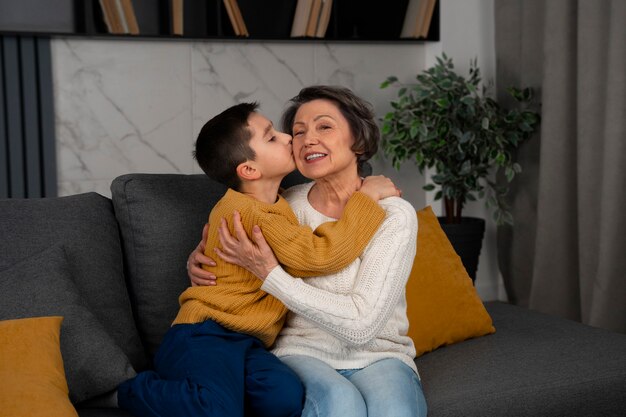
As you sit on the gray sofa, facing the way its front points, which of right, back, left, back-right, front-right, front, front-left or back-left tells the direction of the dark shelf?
back

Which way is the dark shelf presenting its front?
toward the camera

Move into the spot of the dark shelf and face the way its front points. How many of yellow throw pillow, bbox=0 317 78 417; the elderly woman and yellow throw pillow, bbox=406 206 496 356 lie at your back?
0

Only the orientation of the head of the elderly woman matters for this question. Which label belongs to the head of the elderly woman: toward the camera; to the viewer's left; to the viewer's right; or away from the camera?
toward the camera

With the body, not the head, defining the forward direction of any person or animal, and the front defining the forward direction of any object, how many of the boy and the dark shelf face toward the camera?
1

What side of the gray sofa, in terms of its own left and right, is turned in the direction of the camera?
front

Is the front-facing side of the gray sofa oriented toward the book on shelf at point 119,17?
no

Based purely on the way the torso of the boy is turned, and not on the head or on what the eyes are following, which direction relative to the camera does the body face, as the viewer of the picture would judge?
to the viewer's right

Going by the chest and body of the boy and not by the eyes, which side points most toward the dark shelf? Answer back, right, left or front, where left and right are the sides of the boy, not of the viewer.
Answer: left

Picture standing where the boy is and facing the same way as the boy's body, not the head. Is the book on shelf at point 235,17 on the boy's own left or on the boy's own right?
on the boy's own left

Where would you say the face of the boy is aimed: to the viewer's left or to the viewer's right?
to the viewer's right

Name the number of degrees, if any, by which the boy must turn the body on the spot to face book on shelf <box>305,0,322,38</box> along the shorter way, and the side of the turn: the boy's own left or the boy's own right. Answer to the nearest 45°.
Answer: approximately 90° to the boy's own left

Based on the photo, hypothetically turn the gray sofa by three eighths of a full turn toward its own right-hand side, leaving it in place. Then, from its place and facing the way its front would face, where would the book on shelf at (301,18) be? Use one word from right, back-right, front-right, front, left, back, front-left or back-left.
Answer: front-right

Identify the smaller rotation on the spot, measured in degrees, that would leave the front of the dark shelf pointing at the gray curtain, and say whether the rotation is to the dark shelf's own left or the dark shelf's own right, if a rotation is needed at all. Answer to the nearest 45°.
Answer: approximately 45° to the dark shelf's own left

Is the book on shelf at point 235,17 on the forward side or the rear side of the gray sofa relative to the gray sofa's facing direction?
on the rear side

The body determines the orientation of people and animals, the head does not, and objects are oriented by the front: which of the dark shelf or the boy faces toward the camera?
the dark shelf

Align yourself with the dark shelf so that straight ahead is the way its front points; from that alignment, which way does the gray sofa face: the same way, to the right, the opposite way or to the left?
the same way
